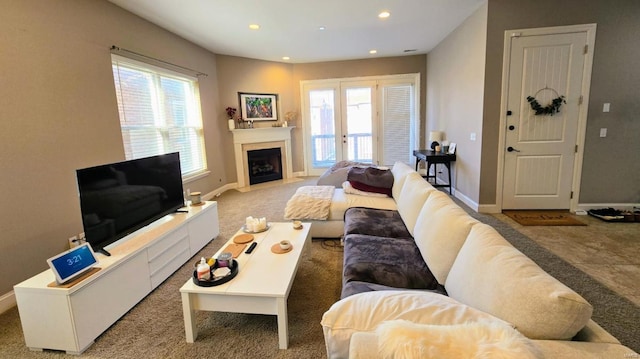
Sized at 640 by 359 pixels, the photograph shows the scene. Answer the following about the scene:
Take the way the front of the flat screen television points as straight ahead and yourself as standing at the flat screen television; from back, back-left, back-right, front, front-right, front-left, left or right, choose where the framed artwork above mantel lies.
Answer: left

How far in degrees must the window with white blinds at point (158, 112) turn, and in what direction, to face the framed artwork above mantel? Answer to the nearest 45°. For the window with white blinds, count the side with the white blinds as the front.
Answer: approximately 90° to its left

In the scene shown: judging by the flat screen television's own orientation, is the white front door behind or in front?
in front

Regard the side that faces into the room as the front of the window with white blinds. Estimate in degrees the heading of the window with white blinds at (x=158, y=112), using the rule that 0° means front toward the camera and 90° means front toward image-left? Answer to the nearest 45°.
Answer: approximately 315°

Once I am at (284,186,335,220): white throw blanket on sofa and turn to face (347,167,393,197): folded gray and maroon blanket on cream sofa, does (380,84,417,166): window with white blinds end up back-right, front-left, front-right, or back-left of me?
front-left

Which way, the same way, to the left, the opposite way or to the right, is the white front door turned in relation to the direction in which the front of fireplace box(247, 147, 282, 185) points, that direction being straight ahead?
to the right

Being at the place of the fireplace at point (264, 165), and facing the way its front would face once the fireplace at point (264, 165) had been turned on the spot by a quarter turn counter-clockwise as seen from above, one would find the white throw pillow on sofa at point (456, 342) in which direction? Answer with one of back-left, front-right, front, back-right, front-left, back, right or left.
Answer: back-right

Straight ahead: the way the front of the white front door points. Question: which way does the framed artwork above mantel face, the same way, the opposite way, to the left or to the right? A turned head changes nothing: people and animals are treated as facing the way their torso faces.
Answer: to the left

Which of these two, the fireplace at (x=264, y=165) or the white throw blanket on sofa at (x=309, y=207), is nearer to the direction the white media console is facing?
the white throw blanket on sofa

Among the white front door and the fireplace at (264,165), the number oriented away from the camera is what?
0

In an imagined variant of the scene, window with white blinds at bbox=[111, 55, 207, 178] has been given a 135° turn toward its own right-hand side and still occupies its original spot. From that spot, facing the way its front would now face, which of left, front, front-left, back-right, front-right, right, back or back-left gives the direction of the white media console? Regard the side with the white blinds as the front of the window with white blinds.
left

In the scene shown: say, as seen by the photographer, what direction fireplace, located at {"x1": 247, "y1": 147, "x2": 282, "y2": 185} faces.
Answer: facing the viewer and to the right of the viewer

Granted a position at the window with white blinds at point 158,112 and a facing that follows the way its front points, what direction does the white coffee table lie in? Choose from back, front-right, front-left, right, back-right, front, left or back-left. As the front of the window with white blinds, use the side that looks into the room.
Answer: front-right

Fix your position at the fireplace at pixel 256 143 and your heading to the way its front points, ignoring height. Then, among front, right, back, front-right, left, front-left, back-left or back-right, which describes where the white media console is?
front-right

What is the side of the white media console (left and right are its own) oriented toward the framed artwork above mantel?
left
